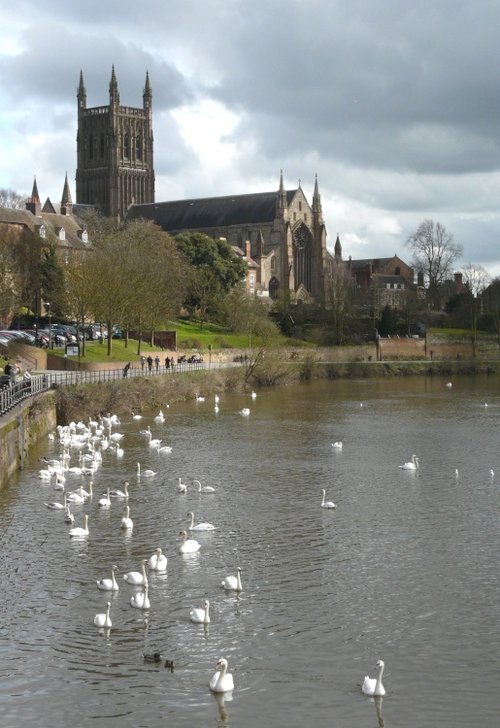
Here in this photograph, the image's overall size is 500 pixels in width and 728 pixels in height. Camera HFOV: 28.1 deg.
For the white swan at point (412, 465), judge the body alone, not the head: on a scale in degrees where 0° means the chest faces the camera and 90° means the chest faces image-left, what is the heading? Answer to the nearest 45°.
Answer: approximately 270°

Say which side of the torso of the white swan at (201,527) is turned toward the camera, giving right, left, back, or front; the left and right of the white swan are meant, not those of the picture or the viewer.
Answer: left

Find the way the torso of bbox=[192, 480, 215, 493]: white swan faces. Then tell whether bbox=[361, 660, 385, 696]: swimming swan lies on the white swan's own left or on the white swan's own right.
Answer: on the white swan's own left

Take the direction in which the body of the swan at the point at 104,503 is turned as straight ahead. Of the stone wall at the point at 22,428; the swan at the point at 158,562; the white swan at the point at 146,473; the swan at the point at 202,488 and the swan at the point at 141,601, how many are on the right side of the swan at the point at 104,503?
2

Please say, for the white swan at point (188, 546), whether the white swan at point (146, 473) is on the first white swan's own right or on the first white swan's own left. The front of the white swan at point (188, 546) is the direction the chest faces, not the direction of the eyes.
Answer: on the first white swan's own right

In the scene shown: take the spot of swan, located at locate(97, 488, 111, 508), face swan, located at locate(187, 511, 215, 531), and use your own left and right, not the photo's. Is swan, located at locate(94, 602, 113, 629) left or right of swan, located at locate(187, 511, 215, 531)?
right

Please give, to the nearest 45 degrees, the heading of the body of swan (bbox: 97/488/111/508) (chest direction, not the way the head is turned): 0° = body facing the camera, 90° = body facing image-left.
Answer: approximately 270°

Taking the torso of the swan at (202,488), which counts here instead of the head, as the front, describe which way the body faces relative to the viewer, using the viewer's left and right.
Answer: facing to the left of the viewer

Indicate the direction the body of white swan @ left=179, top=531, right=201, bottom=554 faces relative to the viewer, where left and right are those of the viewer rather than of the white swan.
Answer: facing to the left of the viewer
